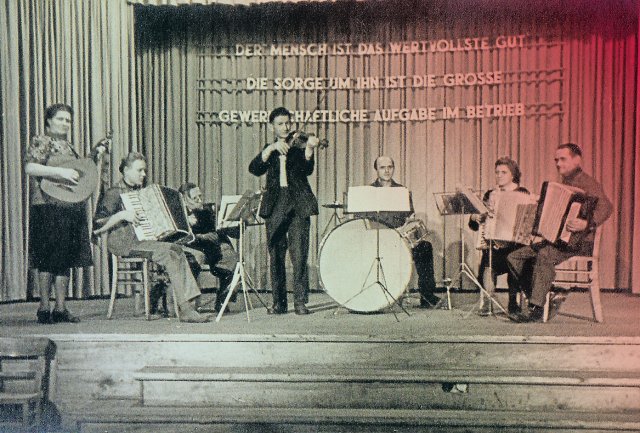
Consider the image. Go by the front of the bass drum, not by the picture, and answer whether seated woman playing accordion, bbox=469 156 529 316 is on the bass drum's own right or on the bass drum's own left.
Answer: on the bass drum's own left

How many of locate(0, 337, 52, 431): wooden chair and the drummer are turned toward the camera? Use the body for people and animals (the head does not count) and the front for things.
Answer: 1

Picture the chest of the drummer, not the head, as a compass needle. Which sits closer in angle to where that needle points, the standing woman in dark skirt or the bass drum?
the bass drum

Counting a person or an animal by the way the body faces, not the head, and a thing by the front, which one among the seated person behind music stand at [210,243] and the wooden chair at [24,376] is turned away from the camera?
the wooden chair

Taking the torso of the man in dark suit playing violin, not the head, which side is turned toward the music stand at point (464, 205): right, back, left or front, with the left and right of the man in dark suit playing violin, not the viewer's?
left

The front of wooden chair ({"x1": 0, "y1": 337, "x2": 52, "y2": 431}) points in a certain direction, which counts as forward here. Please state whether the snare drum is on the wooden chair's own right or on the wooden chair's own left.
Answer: on the wooden chair's own right

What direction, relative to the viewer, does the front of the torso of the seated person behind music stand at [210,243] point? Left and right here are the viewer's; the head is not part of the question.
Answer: facing the viewer and to the right of the viewer

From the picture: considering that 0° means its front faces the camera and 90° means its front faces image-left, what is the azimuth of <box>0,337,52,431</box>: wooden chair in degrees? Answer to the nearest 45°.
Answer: approximately 180°

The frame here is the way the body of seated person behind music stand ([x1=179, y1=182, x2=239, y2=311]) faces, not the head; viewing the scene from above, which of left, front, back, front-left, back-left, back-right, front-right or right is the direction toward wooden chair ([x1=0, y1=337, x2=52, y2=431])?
right

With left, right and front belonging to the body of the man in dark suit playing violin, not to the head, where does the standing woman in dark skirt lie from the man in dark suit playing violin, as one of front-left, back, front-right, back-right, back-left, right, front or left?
right

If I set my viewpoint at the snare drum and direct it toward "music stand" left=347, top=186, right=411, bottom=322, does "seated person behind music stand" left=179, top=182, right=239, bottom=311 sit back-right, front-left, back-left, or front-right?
front-right

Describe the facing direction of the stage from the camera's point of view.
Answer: facing the viewer

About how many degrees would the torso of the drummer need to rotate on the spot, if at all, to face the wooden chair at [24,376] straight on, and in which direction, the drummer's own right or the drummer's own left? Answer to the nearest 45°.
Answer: approximately 45° to the drummer's own right
